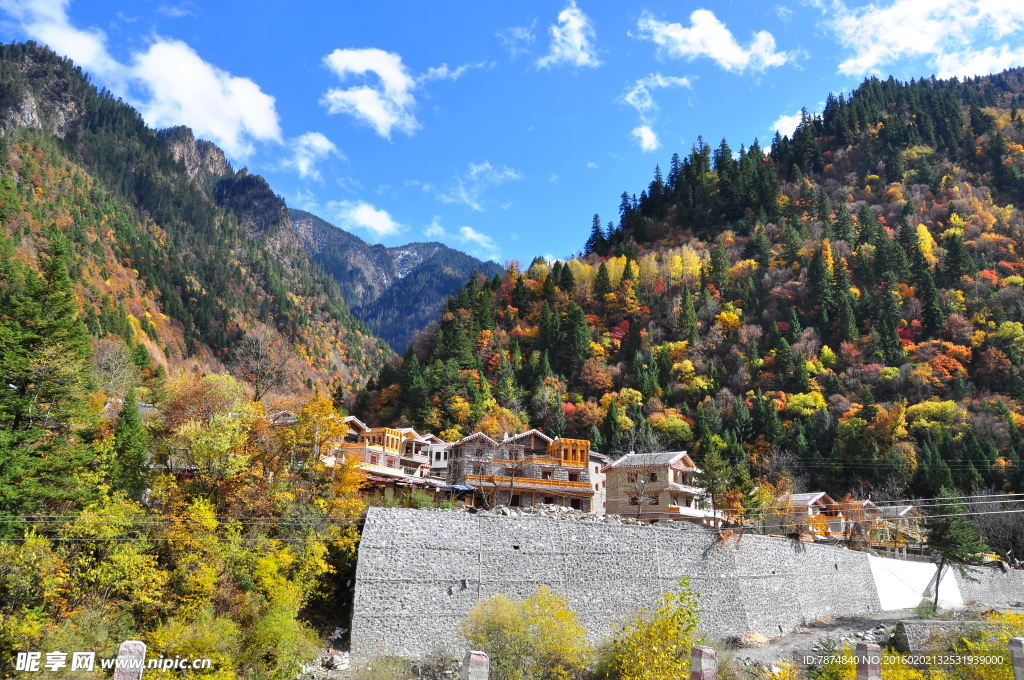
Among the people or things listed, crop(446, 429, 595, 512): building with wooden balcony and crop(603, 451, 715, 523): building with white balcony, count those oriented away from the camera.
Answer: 0

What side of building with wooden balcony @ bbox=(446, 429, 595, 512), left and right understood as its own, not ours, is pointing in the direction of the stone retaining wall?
front

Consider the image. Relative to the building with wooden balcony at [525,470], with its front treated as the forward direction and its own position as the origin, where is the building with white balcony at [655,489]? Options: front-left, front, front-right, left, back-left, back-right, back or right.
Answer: left

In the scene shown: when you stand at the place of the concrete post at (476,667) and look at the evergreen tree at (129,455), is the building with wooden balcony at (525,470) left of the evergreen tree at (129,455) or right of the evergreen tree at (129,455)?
right

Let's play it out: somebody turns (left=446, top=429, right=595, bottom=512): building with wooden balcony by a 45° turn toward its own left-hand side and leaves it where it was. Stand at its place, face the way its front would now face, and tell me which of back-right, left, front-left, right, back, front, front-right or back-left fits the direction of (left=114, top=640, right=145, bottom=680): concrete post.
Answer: front-right

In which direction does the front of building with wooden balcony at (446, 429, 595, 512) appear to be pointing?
toward the camera

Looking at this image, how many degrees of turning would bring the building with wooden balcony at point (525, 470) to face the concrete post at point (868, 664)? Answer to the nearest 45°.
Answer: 0° — it already faces it

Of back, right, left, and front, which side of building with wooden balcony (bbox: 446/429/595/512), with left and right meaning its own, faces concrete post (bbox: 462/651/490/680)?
front

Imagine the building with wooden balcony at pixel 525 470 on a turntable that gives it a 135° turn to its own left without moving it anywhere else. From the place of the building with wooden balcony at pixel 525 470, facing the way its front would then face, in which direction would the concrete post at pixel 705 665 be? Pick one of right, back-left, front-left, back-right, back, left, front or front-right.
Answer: back-right

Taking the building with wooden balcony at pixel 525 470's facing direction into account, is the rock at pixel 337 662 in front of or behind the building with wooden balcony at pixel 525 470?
in front

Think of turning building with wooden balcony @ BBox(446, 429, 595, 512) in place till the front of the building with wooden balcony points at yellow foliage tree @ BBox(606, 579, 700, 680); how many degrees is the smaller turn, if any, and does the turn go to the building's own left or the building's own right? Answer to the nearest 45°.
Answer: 0° — it already faces it

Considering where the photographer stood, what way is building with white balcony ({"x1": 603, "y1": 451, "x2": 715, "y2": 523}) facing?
facing the viewer and to the right of the viewer
